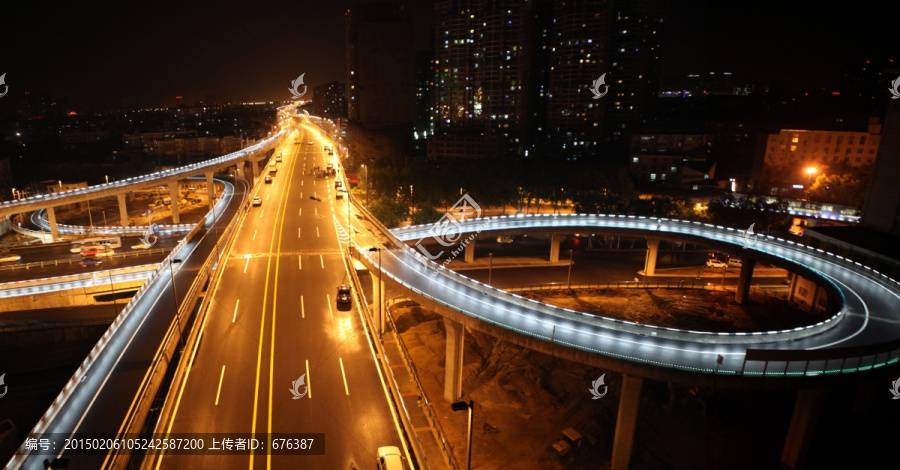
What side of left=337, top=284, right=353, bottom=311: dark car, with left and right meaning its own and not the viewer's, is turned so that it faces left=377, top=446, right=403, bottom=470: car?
back

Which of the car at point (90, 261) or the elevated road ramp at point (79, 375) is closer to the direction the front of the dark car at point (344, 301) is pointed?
the car

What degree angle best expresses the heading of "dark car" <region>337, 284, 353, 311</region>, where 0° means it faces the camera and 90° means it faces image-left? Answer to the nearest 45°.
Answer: approximately 180°

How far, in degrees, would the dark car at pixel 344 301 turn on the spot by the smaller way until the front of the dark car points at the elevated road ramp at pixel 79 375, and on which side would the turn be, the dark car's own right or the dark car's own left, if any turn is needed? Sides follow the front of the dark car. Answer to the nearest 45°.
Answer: approximately 90° to the dark car's own left

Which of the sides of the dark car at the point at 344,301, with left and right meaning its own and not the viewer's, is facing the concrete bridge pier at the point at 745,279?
right

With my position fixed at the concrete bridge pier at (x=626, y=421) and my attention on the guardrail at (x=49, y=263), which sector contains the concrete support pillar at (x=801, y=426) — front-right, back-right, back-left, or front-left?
back-right

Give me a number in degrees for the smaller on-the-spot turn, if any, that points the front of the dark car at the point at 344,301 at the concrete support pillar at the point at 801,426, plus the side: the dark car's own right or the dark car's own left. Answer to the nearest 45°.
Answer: approximately 135° to the dark car's own right

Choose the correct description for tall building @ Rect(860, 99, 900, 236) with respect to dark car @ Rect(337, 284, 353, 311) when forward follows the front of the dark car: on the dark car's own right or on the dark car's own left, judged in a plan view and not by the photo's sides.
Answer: on the dark car's own right

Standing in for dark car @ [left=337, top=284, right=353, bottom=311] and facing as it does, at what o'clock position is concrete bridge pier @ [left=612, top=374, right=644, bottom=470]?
The concrete bridge pier is roughly at 4 o'clock from the dark car.
